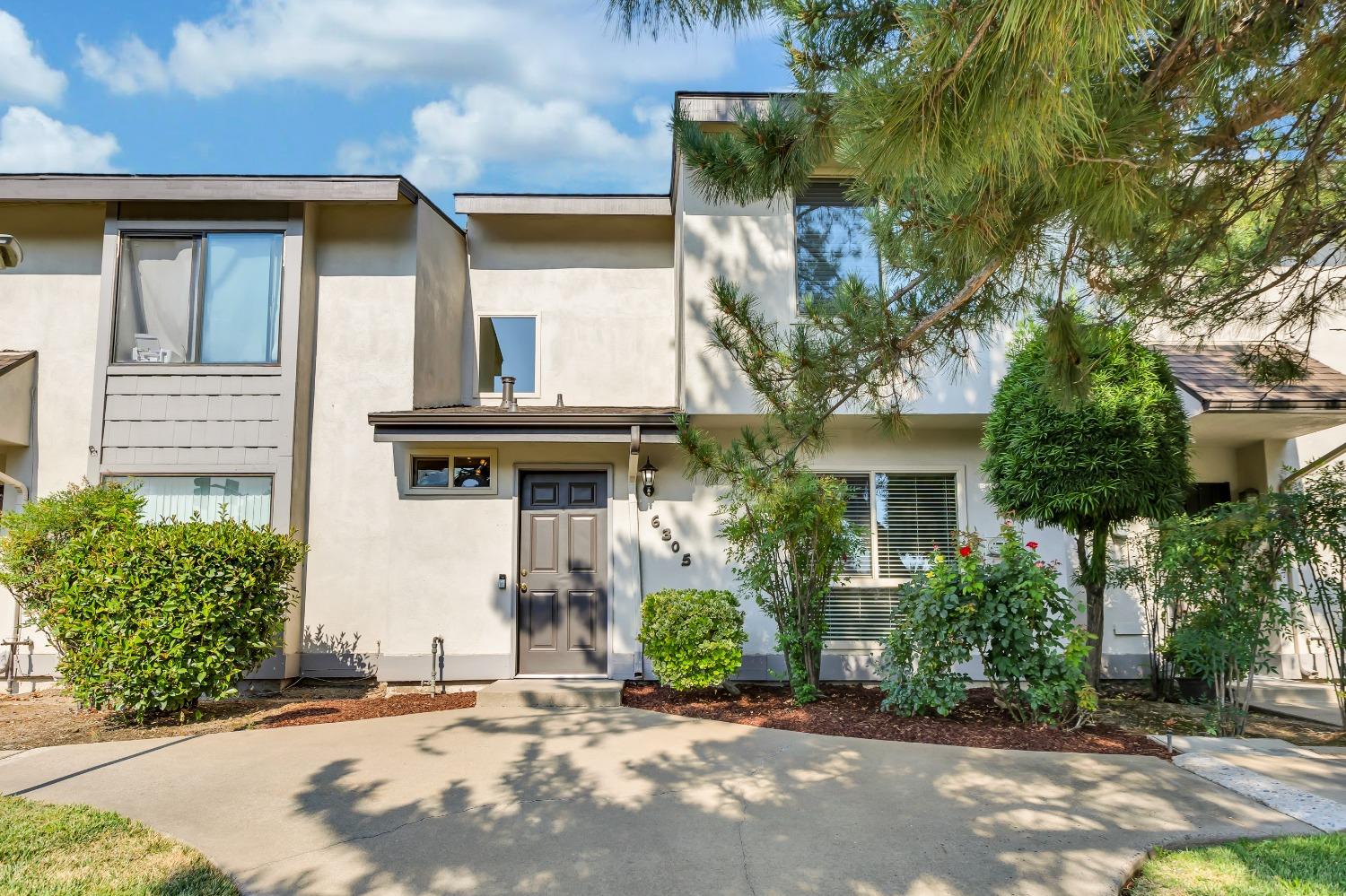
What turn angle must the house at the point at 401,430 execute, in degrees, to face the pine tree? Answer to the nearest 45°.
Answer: approximately 45° to its left

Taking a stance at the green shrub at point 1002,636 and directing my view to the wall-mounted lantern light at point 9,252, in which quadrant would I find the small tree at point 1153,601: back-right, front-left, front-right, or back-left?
back-right

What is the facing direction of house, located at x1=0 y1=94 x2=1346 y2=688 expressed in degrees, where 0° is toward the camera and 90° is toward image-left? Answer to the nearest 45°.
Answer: approximately 0°

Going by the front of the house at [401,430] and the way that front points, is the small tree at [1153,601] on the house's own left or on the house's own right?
on the house's own left

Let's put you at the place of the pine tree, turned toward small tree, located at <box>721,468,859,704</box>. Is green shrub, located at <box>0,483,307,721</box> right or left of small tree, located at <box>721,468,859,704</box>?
left

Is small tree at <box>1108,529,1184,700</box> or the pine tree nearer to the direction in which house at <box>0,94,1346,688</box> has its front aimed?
the pine tree
